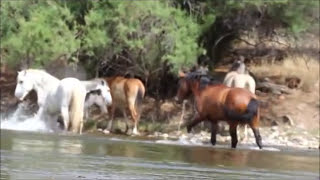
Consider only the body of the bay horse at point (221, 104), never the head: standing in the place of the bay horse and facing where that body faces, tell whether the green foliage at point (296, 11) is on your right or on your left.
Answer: on your right

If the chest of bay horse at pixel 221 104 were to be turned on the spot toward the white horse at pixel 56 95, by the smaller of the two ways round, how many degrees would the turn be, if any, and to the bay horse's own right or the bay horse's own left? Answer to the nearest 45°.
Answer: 0° — it already faces it

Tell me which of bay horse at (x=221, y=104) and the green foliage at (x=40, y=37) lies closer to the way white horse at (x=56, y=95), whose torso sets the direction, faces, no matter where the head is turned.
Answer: the green foliage

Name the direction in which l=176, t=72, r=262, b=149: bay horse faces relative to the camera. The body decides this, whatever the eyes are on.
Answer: to the viewer's left

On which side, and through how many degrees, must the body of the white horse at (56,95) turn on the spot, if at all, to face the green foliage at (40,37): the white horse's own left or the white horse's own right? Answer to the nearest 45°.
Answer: approximately 45° to the white horse's own right

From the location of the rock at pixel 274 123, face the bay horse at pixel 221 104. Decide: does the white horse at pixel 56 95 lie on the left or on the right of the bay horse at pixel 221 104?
right

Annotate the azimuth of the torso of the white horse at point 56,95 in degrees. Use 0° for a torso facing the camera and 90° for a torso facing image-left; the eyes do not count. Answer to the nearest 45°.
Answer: approximately 135°

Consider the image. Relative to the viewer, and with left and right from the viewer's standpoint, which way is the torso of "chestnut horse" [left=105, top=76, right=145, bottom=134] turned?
facing away from the viewer and to the left of the viewer

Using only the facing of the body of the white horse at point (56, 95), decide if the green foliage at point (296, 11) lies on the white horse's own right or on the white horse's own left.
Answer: on the white horse's own right

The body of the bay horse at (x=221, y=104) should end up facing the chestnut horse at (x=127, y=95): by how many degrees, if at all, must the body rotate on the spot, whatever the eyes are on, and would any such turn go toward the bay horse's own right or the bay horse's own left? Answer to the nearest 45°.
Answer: approximately 45° to the bay horse's own right

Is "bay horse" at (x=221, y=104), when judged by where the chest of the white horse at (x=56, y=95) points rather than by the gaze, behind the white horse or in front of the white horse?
behind
